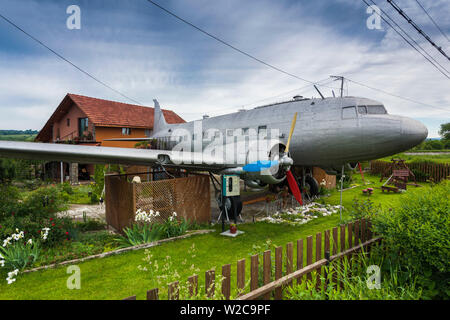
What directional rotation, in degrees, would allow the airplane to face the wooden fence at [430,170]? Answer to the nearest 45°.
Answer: approximately 90° to its left

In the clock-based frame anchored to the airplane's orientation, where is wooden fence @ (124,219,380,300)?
The wooden fence is roughly at 2 o'clock from the airplane.

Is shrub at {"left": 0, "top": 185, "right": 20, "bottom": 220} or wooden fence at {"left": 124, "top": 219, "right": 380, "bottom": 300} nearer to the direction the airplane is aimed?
the wooden fence

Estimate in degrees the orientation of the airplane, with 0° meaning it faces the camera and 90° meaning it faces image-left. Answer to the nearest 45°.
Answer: approximately 315°

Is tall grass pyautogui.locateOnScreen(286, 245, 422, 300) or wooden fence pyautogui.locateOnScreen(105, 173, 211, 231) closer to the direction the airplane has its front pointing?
the tall grass

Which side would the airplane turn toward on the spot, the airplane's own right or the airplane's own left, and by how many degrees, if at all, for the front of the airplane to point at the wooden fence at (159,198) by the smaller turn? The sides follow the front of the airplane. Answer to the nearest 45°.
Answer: approximately 135° to the airplane's own right

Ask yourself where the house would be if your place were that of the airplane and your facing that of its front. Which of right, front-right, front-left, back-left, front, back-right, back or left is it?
back
